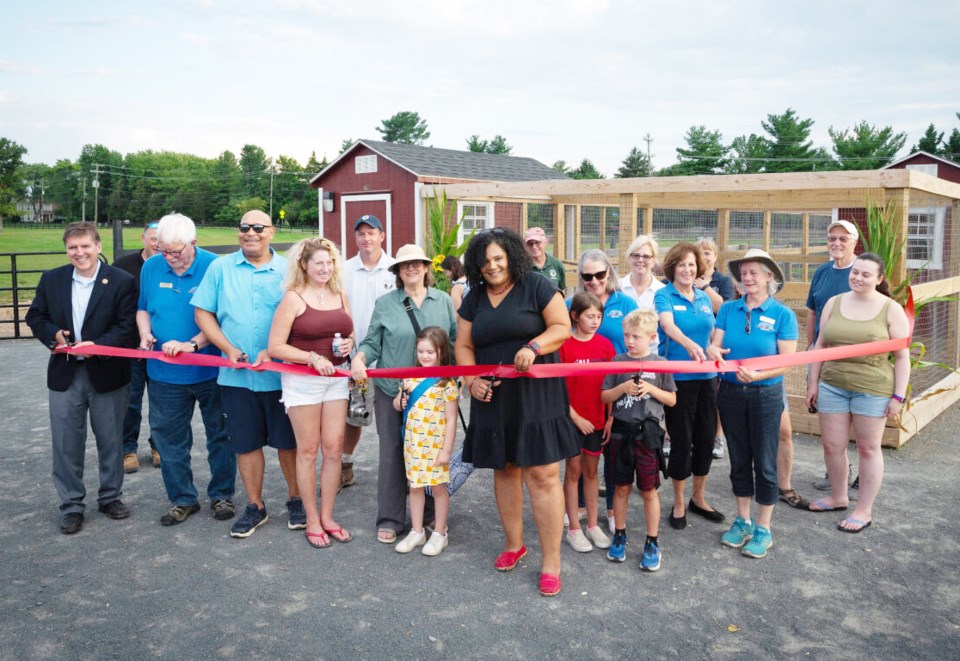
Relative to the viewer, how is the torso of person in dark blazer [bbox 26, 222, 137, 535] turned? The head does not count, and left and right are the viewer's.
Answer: facing the viewer

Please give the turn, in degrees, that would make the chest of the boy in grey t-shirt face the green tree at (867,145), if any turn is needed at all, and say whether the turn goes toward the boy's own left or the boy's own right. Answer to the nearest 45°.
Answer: approximately 180°

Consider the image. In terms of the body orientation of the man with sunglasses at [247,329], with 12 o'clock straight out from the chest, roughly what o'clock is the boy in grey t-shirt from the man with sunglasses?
The boy in grey t-shirt is roughly at 10 o'clock from the man with sunglasses.

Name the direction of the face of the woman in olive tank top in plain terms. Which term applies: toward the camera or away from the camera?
toward the camera

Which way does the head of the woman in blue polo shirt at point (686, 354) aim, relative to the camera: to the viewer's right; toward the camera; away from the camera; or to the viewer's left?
toward the camera

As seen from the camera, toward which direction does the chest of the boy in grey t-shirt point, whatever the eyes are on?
toward the camera

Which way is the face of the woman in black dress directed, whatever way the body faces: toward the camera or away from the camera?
toward the camera

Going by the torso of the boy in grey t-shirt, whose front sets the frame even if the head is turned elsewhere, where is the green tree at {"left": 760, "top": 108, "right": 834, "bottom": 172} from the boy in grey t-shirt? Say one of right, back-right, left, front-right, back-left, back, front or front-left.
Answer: back

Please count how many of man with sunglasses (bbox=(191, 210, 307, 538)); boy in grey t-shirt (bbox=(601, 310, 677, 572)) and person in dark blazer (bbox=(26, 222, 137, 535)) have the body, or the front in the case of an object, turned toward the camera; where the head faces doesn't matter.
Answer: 3

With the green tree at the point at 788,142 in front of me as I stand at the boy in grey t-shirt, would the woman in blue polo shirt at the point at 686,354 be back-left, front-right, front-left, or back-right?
front-right

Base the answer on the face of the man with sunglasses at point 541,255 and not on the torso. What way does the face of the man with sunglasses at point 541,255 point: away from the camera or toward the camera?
toward the camera

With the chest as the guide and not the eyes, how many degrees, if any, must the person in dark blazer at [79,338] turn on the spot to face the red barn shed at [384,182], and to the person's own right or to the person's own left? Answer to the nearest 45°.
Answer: approximately 135° to the person's own left

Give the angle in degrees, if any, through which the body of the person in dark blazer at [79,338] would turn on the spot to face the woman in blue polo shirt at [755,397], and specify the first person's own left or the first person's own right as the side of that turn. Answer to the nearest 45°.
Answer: approximately 45° to the first person's own left

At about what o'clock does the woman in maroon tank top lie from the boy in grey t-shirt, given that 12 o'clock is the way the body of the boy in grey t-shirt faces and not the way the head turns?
The woman in maroon tank top is roughly at 3 o'clock from the boy in grey t-shirt.

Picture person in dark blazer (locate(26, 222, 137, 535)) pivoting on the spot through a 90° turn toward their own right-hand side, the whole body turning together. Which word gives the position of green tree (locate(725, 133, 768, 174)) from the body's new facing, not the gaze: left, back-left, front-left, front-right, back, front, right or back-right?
back-right
